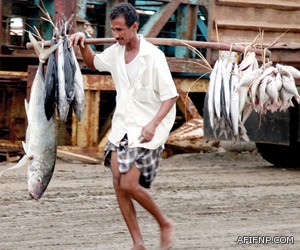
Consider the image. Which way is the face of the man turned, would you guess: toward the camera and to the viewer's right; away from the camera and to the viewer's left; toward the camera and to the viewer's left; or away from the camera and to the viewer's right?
toward the camera and to the viewer's left

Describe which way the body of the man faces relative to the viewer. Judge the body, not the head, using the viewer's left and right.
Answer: facing the viewer and to the left of the viewer

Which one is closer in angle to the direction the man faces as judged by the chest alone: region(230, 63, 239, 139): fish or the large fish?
the large fish

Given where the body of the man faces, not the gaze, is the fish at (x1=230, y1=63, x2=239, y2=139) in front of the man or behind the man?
behind

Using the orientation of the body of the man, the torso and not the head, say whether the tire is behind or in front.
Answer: behind

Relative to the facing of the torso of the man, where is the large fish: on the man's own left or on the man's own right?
on the man's own right

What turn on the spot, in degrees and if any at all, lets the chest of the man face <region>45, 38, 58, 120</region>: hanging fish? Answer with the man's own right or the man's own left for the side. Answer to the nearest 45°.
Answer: approximately 45° to the man's own right
